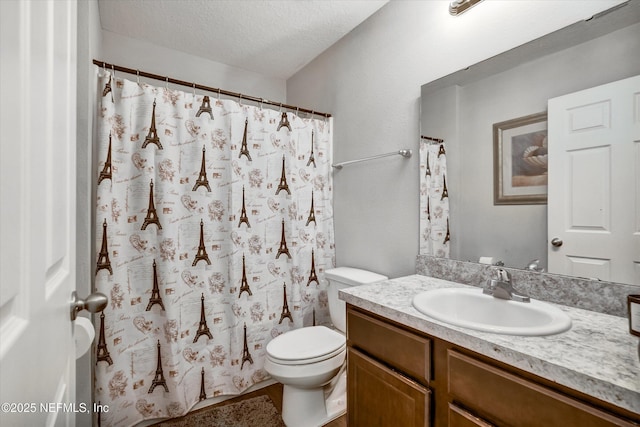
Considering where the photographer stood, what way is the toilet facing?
facing the viewer and to the left of the viewer

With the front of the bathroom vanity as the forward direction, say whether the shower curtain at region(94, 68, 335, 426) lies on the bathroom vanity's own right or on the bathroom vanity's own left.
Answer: on the bathroom vanity's own right

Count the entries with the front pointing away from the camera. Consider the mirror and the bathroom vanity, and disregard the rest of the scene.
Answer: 0

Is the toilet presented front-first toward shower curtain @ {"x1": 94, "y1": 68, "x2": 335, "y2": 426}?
no

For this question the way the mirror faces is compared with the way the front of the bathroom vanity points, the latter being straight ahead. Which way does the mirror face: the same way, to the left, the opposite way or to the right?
the same way

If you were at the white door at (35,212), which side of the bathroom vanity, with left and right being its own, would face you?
front

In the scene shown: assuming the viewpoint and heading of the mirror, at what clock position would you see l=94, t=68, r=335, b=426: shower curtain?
The shower curtain is roughly at 1 o'clock from the mirror.

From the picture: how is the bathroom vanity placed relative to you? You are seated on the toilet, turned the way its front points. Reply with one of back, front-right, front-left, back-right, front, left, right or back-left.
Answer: left

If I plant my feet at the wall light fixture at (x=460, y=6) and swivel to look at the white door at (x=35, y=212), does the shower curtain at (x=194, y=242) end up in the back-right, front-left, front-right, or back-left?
front-right

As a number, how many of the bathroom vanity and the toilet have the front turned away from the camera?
0

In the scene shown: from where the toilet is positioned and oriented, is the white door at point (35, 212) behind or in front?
in front

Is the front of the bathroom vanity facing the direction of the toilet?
no

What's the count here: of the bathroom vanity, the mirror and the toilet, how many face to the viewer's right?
0
